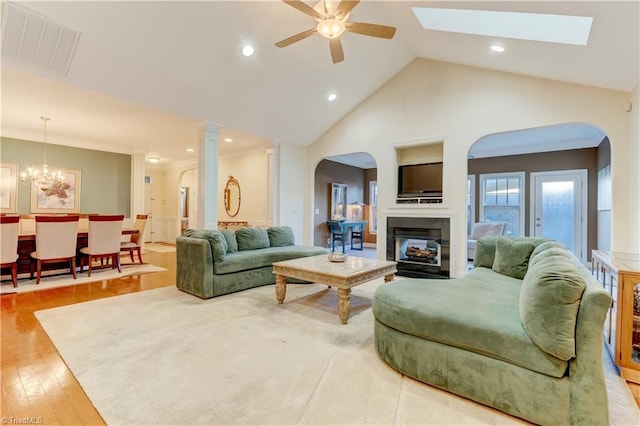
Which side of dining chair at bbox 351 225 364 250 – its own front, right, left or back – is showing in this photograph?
back

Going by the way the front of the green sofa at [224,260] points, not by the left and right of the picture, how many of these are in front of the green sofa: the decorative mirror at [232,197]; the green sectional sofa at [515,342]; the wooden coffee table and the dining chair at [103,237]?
2

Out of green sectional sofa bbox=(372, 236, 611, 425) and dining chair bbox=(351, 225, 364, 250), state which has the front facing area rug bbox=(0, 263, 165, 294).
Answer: the green sectional sofa

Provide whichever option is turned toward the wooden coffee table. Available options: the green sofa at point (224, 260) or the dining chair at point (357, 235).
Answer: the green sofa

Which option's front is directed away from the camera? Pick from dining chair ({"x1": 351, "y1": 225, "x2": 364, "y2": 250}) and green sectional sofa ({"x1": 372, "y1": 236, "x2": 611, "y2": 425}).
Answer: the dining chair

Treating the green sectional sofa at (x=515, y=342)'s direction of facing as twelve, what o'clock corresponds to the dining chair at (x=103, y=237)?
The dining chair is roughly at 12 o'clock from the green sectional sofa.

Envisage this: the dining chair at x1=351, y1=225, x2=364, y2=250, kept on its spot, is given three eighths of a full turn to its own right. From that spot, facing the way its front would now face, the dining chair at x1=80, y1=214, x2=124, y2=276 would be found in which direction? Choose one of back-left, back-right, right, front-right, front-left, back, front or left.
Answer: right

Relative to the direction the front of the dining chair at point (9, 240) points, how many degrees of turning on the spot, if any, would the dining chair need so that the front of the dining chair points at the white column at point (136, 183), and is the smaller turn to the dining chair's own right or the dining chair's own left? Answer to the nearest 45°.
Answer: approximately 45° to the dining chair's own right

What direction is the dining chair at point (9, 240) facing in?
away from the camera

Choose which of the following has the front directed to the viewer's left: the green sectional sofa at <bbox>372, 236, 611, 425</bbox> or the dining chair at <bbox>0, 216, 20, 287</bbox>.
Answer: the green sectional sofa

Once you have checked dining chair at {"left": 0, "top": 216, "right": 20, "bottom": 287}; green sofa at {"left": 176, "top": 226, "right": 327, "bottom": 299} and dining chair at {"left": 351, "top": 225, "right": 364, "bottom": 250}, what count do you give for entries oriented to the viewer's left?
0

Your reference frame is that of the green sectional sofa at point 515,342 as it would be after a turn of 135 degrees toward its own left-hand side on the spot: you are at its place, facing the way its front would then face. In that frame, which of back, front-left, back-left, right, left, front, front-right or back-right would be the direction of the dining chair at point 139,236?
back-right

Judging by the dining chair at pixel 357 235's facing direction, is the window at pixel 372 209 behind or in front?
in front

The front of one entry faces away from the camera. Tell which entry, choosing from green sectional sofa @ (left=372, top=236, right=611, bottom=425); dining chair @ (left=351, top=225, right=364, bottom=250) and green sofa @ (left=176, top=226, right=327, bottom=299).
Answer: the dining chair

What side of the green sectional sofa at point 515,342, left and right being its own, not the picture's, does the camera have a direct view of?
left

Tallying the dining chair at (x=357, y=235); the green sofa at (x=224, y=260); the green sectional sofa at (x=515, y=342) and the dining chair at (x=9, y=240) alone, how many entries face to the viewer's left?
1

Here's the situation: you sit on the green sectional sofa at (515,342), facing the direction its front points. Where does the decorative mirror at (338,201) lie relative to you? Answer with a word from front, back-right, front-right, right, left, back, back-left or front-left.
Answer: front-right
